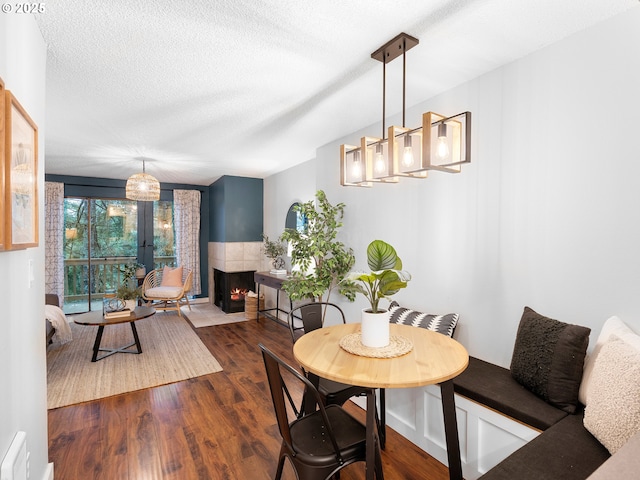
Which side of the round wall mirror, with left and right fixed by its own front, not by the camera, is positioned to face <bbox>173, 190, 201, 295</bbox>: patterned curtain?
right

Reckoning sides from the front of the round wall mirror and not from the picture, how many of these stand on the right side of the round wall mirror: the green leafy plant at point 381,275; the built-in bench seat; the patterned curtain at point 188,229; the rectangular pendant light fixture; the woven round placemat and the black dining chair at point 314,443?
1

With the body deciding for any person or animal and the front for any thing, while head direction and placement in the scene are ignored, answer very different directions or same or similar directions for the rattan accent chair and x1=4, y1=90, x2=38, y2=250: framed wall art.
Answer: very different directions

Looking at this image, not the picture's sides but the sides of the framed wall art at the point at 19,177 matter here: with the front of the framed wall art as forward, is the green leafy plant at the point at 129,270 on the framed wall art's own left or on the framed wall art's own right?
on the framed wall art's own left

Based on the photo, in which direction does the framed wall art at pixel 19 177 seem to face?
to the viewer's right

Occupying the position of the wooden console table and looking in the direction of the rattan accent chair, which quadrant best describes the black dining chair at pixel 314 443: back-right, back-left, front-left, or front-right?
back-left

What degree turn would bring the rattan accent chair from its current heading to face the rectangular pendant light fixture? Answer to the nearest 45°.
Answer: approximately 45° to its left

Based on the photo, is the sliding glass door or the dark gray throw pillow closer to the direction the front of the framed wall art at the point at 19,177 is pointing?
the dark gray throw pillow

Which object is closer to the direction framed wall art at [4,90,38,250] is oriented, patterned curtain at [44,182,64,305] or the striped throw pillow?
the striped throw pillow

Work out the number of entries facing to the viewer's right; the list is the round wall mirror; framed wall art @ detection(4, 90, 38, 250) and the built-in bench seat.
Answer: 1

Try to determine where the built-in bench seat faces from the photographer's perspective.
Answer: facing to the left of the viewer

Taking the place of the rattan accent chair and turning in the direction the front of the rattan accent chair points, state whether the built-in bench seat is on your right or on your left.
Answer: on your left

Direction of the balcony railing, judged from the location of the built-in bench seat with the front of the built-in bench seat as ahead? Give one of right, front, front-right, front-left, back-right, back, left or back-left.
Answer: front

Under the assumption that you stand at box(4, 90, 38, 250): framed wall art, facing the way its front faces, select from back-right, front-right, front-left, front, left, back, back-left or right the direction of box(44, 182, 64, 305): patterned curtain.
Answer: left

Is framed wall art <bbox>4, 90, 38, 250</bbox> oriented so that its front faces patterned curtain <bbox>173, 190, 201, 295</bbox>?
no

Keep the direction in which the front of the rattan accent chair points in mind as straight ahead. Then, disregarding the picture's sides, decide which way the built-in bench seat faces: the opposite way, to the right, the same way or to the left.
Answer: to the right

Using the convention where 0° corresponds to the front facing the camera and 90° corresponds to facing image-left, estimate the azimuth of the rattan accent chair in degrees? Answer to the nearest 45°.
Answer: approximately 45°

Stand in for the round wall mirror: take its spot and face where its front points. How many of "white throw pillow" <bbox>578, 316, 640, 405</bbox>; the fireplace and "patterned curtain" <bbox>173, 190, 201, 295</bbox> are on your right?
2

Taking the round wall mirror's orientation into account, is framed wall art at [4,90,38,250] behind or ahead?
ahead

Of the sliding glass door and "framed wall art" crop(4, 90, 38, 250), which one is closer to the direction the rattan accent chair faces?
the framed wall art

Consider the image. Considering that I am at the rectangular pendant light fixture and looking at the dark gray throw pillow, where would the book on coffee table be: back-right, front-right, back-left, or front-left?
back-left
